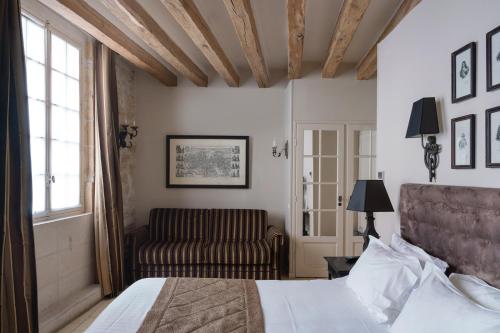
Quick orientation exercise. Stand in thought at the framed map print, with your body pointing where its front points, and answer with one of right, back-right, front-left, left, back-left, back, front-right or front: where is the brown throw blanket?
front

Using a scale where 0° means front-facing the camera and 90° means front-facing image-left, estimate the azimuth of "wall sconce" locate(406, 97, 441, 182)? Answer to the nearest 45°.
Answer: approximately 45°

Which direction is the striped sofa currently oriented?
toward the camera

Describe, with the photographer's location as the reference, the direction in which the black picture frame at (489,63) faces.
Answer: facing the viewer and to the left of the viewer

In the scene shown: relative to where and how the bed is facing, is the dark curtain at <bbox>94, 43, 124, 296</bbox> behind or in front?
in front

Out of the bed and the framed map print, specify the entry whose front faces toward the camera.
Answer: the framed map print

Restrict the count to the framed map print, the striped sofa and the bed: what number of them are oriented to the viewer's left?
1

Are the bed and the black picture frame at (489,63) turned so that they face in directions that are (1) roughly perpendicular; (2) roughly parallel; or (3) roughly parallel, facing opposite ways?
roughly parallel

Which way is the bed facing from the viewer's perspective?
to the viewer's left

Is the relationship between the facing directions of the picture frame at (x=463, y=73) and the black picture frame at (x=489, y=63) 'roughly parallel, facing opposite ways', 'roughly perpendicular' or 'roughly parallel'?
roughly parallel

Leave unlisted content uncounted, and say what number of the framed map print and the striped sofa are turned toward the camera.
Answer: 2

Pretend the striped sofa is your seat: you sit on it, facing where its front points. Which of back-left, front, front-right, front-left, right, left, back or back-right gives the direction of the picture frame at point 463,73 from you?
front-left

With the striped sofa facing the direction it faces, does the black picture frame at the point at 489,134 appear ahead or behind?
ahead
